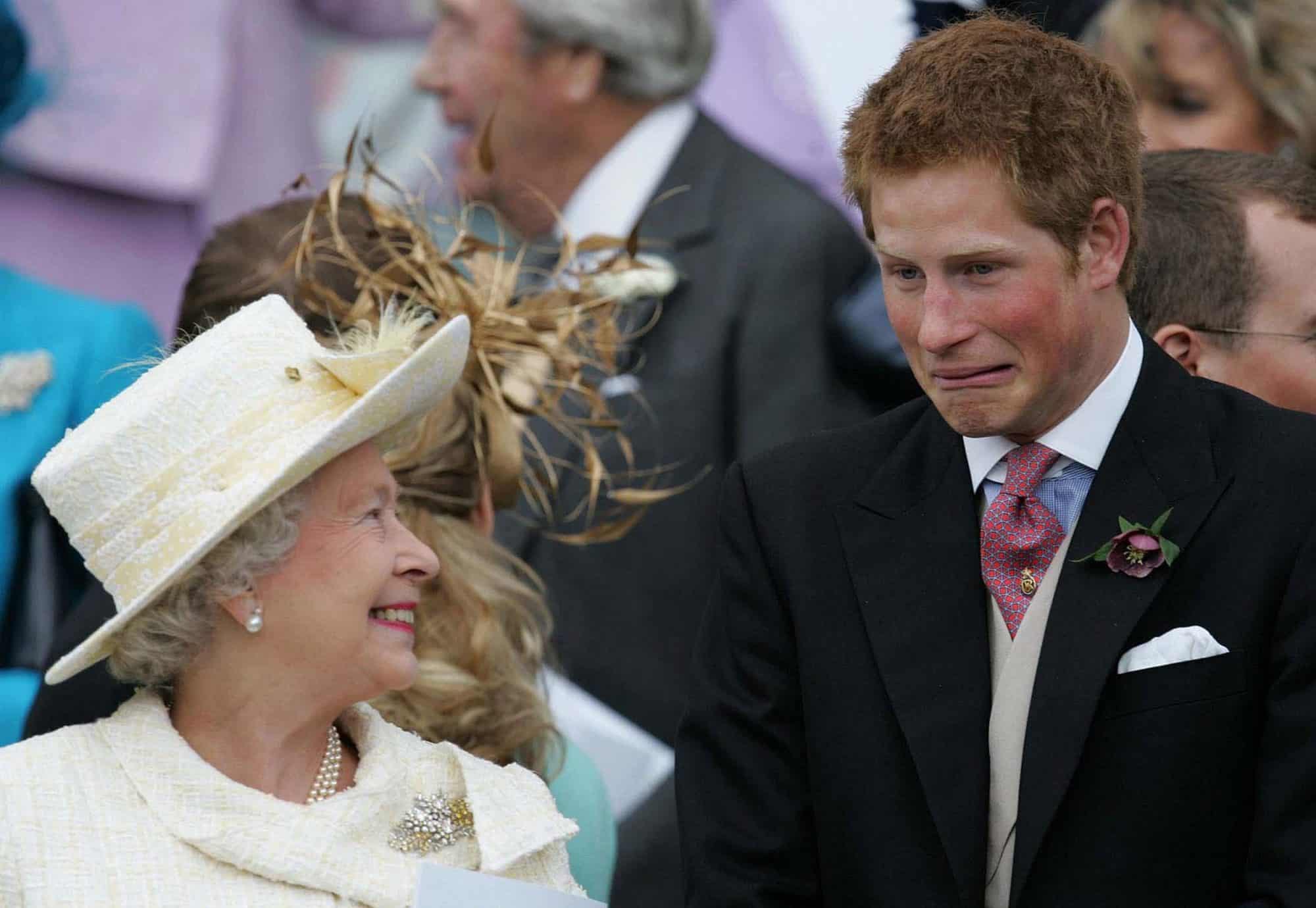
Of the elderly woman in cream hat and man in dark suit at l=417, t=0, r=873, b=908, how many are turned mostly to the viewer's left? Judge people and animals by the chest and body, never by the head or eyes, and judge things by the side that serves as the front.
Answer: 1

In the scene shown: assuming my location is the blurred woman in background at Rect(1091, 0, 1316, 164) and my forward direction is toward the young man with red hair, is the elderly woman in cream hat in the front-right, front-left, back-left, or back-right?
front-right

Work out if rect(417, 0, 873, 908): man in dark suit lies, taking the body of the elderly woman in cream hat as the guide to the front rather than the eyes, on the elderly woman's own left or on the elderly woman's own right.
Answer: on the elderly woman's own left

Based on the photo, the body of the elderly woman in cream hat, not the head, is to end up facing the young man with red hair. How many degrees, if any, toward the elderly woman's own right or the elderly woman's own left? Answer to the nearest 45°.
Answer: approximately 45° to the elderly woman's own left

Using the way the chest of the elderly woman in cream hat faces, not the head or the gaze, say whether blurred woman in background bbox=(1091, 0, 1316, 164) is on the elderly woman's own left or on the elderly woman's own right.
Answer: on the elderly woman's own left

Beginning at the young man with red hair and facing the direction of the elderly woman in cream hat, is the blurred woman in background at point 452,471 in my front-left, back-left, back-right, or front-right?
front-right

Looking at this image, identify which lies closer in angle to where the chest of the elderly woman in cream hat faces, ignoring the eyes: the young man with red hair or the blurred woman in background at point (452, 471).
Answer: the young man with red hair

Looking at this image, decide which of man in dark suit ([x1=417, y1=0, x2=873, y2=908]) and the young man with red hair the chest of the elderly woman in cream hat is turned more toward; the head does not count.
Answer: the young man with red hair

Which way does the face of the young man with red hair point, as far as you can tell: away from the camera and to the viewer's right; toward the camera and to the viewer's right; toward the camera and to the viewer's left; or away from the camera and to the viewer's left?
toward the camera and to the viewer's left

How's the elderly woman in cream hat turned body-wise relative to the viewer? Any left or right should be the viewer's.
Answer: facing the viewer and to the right of the viewer

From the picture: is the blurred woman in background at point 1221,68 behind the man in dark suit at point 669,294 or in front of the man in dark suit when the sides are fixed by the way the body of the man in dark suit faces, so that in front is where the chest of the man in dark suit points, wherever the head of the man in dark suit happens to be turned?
behind

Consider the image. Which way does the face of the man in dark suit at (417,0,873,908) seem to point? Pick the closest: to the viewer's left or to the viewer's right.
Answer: to the viewer's left

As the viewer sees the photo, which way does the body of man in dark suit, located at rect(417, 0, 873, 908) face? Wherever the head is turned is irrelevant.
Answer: to the viewer's left

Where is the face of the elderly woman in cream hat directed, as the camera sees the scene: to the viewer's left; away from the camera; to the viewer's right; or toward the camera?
to the viewer's right

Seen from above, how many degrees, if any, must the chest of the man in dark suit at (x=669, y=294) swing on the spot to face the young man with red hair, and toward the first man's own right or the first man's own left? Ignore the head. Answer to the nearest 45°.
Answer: approximately 90° to the first man's own left
